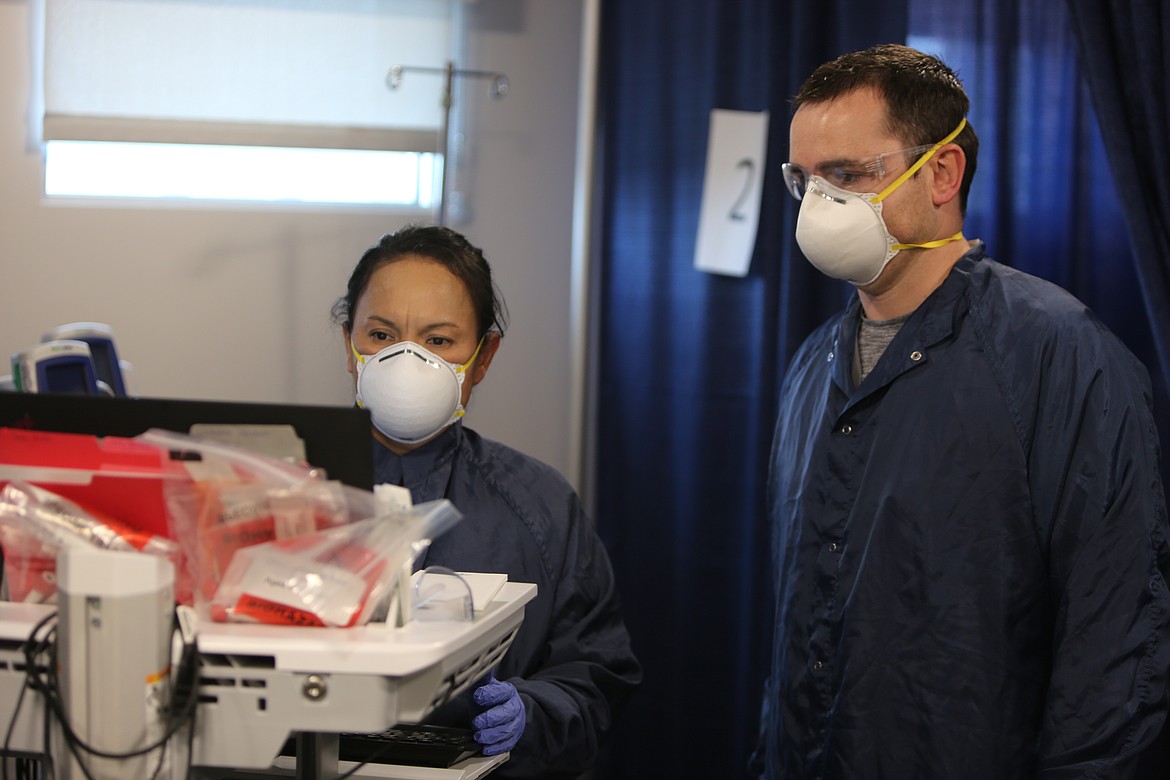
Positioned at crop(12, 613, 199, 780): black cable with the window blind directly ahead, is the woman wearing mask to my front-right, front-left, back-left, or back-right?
front-right

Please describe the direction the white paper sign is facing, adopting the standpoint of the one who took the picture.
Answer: facing the viewer

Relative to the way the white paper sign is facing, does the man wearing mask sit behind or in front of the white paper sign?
in front

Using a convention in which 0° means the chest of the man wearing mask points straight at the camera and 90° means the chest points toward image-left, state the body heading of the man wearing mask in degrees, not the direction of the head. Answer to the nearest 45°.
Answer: approximately 45°

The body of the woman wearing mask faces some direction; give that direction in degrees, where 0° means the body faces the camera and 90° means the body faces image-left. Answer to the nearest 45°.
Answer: approximately 45°

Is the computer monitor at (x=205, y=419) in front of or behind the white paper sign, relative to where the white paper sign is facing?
in front

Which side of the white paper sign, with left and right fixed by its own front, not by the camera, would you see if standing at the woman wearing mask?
front

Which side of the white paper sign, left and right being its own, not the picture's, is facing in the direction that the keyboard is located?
front

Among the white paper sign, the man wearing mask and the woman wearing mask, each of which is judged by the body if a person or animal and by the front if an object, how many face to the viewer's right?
0

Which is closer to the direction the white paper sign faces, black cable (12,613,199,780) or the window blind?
the black cable

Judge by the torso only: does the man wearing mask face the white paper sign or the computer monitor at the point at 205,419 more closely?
the computer monitor

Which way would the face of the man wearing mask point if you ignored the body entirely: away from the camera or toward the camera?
toward the camera
